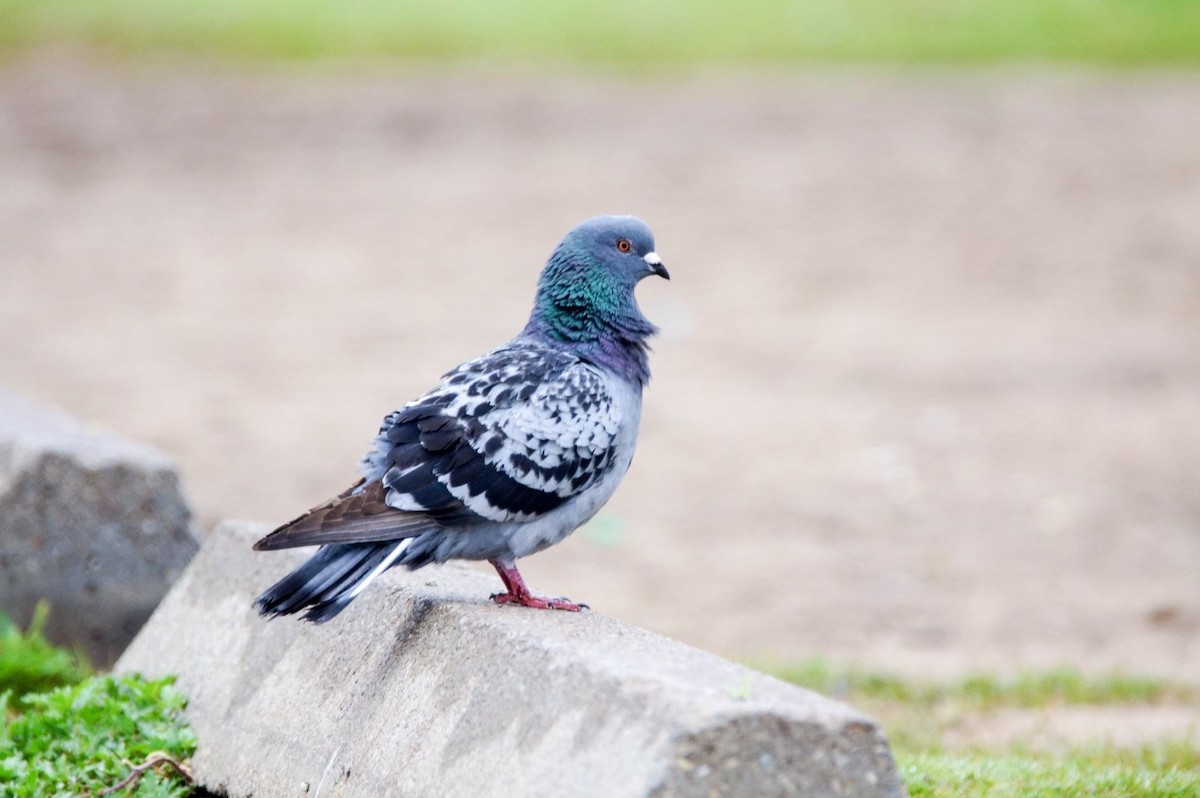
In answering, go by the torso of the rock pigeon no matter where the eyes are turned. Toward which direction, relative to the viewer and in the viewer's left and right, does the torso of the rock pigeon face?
facing to the right of the viewer

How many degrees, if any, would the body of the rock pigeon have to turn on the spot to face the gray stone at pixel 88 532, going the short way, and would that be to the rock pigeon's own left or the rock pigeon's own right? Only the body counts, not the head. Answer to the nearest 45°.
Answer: approximately 135° to the rock pigeon's own left
